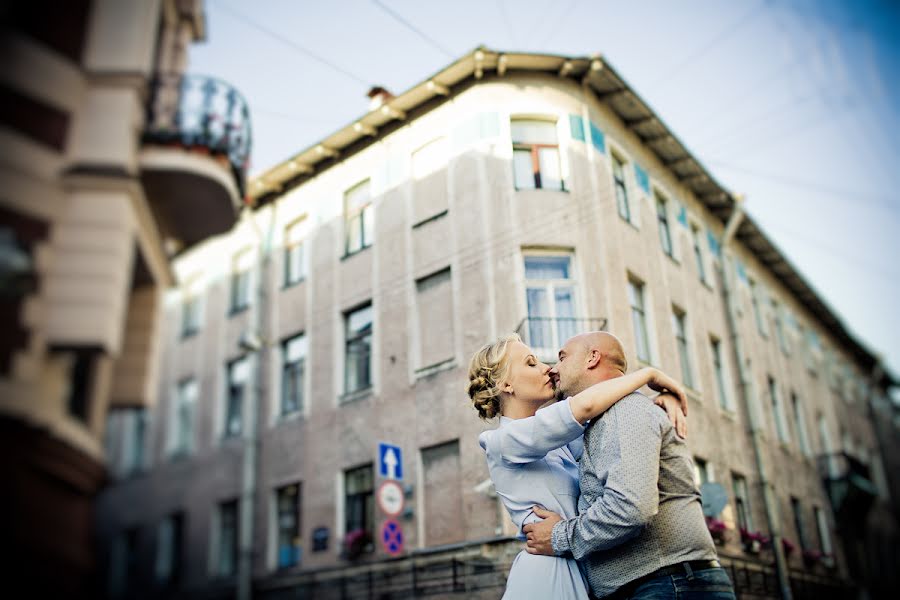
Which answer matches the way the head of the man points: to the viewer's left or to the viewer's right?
to the viewer's left

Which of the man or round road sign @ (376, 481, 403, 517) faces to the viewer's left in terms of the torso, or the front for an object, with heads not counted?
the man

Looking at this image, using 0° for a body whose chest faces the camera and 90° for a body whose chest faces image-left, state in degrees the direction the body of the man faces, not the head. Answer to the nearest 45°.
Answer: approximately 90°

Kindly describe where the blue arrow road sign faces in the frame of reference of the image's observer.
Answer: facing the viewer and to the right of the viewer

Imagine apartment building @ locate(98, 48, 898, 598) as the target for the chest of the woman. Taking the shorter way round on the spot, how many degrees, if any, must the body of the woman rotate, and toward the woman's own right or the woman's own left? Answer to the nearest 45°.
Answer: approximately 90° to the woman's own left

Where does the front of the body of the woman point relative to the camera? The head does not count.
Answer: to the viewer's right

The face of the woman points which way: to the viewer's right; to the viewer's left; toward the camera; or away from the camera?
to the viewer's right

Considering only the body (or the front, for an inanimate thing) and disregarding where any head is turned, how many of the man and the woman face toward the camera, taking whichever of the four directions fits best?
0
